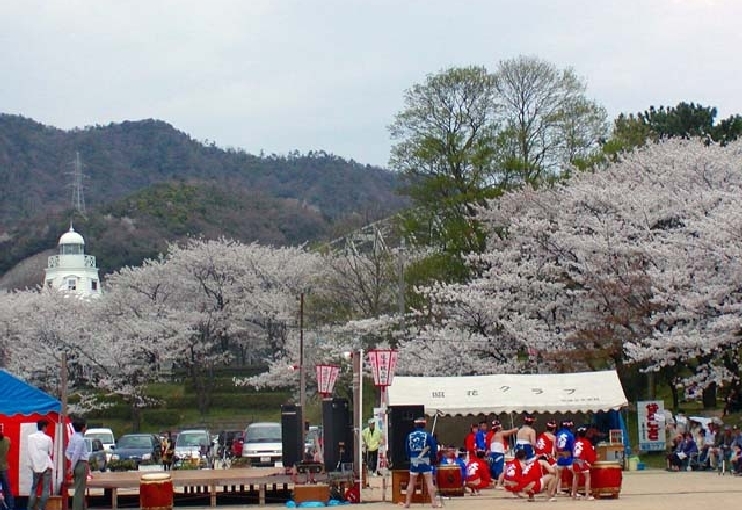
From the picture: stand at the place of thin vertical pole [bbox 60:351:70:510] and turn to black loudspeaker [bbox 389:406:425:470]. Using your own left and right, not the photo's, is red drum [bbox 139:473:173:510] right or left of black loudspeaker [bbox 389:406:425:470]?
right

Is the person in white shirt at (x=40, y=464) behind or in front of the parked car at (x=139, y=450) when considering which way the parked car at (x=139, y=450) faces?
in front

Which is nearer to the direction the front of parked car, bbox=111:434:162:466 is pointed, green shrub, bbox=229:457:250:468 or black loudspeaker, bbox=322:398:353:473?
the black loudspeaker

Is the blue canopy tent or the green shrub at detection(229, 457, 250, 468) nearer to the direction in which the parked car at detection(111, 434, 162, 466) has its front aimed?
the blue canopy tent

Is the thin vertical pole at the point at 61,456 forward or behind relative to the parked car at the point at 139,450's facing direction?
forward

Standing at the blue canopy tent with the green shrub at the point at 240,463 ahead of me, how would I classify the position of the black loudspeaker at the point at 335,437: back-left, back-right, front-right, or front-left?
front-right

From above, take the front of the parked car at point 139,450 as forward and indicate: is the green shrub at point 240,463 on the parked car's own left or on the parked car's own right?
on the parked car's own left

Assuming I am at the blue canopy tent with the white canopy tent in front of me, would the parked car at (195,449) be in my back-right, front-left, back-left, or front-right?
front-left

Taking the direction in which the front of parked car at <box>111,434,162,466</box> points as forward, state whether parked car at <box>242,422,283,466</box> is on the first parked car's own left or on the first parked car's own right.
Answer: on the first parked car's own left

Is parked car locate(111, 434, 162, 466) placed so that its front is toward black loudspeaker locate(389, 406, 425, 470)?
no

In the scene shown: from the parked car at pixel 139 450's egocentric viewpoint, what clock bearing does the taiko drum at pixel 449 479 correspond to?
The taiko drum is roughly at 10 o'clock from the parked car.

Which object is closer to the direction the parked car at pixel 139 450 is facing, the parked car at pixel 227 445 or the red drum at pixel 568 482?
the red drum

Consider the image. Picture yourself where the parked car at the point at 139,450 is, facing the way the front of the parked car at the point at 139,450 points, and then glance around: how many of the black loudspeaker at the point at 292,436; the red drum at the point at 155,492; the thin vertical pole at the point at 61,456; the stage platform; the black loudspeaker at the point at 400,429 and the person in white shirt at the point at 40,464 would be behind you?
0

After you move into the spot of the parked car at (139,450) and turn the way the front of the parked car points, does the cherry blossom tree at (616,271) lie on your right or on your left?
on your left

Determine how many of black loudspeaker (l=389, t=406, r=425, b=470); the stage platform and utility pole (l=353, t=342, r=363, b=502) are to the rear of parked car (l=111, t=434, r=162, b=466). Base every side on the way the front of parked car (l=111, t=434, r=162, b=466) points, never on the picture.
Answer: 0
